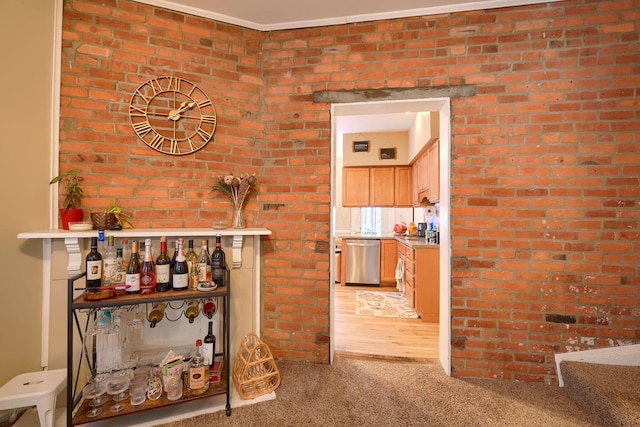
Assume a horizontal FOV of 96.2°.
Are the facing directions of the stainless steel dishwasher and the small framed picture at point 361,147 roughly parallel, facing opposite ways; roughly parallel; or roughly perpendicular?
roughly parallel

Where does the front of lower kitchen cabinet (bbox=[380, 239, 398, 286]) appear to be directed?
toward the camera

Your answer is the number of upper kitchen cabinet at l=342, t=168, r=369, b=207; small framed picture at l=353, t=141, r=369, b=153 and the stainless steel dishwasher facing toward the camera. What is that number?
3

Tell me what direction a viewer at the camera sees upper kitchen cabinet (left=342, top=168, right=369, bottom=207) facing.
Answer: facing the viewer

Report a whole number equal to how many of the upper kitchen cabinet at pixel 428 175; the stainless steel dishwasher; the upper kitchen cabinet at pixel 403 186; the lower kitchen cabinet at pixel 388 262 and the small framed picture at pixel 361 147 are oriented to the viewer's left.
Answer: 1

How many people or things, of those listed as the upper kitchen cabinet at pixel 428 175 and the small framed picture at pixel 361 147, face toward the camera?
1

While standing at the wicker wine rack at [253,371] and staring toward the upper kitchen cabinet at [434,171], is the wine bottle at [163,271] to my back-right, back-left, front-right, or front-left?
back-left

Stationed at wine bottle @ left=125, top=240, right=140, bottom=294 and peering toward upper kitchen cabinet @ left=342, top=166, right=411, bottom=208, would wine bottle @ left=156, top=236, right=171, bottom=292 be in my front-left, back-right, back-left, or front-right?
front-right

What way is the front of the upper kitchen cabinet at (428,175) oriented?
to the viewer's left

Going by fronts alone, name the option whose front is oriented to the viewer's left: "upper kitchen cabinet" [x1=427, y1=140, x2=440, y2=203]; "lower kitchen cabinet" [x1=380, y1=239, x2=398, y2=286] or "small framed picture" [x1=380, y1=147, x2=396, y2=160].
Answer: the upper kitchen cabinet

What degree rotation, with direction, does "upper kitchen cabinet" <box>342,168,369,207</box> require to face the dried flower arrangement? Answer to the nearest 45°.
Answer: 0° — it already faces it

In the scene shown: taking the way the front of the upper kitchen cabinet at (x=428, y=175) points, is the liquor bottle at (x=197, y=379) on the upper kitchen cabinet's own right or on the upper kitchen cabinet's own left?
on the upper kitchen cabinet's own left

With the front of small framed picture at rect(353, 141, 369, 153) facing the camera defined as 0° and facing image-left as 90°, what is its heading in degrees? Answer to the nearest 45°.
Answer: approximately 0°

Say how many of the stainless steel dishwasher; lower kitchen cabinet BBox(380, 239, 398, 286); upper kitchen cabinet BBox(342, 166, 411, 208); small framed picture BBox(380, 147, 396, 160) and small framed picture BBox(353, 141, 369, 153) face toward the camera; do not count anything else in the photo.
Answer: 5

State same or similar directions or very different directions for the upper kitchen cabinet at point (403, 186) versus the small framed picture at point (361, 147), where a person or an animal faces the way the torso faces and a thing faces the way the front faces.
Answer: same or similar directions
